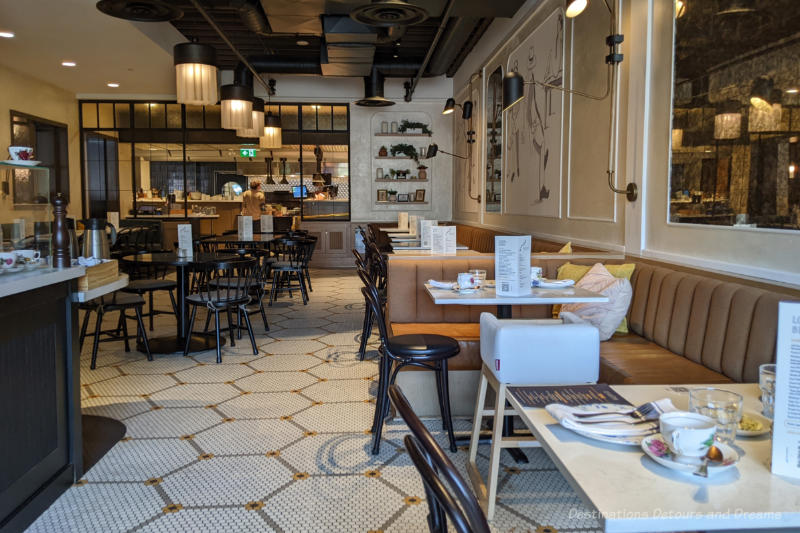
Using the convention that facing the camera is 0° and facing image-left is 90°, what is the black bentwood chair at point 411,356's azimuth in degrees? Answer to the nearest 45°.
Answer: approximately 270°

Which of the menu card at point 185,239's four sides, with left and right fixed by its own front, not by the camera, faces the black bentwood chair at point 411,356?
front

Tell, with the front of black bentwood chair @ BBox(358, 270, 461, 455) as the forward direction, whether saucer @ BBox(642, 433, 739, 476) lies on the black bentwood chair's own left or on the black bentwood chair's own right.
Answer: on the black bentwood chair's own right

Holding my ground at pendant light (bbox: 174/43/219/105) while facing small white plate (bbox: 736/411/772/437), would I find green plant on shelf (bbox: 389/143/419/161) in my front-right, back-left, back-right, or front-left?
back-left

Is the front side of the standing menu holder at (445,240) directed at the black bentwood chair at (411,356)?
yes

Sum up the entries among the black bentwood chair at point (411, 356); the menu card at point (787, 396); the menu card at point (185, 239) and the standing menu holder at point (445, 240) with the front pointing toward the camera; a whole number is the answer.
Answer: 3

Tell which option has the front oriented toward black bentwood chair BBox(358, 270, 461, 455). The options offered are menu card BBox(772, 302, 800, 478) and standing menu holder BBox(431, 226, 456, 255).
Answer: the standing menu holder

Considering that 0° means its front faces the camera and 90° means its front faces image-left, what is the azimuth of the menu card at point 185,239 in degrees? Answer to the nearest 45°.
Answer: approximately 0°

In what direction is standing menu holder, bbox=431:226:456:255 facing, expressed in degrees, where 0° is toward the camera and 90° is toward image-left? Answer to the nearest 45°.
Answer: approximately 0°

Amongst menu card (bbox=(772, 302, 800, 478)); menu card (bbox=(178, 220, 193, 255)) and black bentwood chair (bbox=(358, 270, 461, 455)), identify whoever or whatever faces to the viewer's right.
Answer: the black bentwood chair

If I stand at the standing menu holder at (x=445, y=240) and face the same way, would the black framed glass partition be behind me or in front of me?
behind
